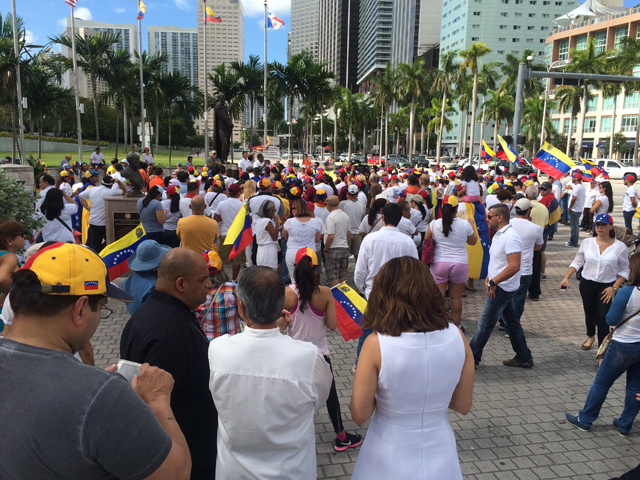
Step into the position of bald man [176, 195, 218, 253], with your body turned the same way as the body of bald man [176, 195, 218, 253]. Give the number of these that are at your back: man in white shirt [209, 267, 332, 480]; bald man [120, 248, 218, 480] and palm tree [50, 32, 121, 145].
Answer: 2

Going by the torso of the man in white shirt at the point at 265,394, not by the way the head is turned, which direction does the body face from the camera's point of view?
away from the camera

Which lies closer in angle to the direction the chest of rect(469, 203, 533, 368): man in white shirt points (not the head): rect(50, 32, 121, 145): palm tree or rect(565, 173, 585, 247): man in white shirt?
the palm tree

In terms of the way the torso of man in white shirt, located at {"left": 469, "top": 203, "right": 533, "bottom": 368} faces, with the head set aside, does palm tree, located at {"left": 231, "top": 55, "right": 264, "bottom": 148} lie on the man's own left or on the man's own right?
on the man's own right

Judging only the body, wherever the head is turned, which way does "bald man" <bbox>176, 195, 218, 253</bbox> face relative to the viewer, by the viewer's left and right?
facing away from the viewer

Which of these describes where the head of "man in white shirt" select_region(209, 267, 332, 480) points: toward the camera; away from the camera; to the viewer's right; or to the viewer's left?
away from the camera

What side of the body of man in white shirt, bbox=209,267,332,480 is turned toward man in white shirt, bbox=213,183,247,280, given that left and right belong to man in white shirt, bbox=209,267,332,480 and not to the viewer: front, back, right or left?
front

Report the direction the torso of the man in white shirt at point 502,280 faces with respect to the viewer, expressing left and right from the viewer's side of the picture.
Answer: facing to the left of the viewer

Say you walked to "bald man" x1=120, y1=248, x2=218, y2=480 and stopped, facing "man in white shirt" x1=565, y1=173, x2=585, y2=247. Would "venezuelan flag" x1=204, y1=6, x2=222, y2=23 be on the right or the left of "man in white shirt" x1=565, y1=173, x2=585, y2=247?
left
